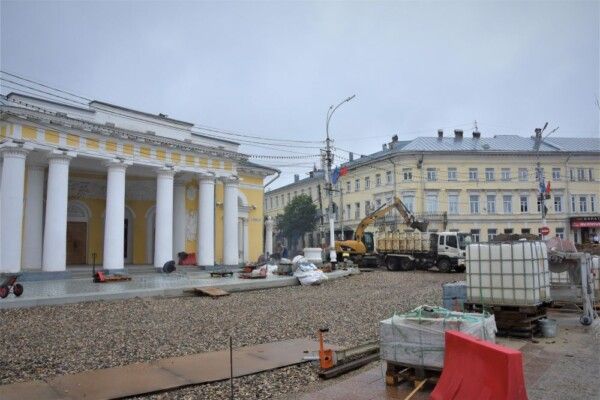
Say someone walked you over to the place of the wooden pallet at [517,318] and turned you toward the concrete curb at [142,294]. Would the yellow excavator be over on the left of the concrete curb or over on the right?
right

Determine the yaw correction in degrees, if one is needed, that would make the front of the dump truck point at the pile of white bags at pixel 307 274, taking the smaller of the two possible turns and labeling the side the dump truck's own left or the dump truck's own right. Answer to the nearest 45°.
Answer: approximately 90° to the dump truck's own right

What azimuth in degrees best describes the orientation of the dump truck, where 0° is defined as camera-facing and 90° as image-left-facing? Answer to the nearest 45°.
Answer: approximately 315°

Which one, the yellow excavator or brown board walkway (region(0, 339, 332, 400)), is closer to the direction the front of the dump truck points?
the brown board walkway

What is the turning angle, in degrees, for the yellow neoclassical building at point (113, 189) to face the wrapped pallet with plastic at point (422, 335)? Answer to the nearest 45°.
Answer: approximately 45° to its right

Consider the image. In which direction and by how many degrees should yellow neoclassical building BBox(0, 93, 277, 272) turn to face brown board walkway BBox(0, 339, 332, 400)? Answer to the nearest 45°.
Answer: approximately 45° to its right

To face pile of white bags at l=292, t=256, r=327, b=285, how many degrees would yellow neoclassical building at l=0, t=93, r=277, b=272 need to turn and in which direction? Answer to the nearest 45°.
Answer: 0° — it already faces it

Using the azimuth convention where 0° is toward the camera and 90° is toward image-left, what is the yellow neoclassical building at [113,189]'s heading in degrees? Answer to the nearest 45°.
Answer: approximately 315°

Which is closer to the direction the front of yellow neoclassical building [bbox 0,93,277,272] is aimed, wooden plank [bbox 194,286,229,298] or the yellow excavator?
the wooden plank

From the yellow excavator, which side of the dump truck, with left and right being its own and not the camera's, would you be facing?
back

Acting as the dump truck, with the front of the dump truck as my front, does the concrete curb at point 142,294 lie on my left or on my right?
on my right
